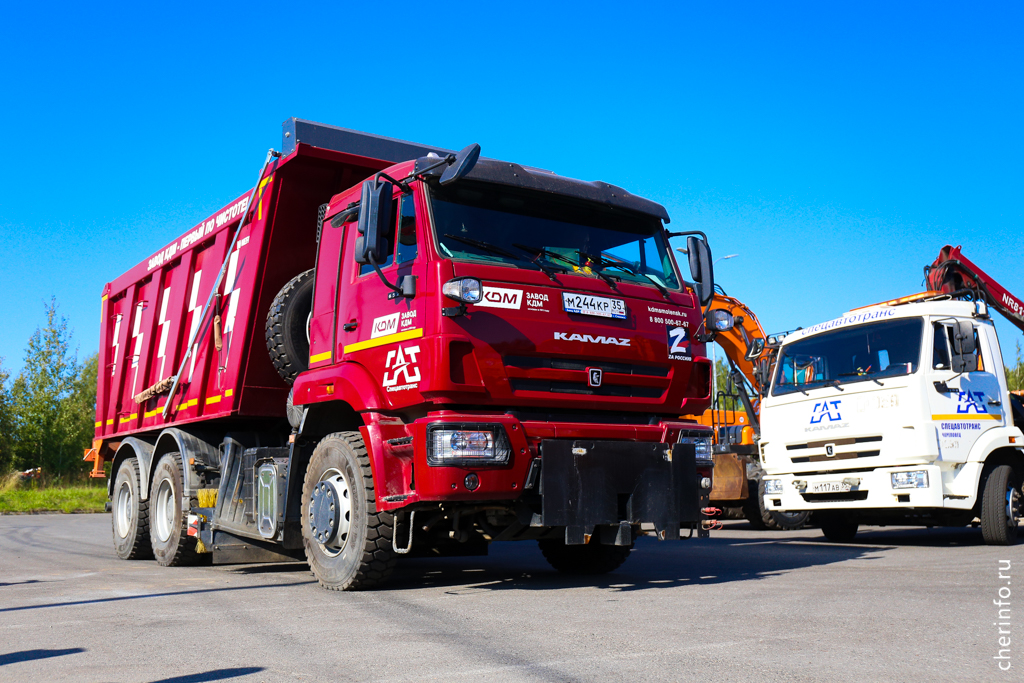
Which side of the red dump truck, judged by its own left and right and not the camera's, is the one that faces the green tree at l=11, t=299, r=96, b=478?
back

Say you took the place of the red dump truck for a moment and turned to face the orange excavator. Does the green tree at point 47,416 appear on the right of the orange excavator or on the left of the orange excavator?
left

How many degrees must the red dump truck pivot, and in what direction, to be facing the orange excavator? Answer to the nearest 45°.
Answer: approximately 90° to its left

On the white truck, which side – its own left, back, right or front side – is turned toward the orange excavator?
right

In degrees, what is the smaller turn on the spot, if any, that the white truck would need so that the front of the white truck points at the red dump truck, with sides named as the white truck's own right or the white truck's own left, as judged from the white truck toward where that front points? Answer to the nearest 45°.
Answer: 0° — it already faces it

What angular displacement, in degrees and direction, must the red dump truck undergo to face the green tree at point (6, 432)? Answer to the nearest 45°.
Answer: approximately 180°

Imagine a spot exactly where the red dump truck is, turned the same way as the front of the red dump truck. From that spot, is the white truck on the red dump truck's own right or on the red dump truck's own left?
on the red dump truck's own left

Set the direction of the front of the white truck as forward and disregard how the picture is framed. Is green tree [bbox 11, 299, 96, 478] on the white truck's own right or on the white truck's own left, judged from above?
on the white truck's own right

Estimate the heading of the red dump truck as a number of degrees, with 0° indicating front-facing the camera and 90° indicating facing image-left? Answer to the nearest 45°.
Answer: approximately 315°

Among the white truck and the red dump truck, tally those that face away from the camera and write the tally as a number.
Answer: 0

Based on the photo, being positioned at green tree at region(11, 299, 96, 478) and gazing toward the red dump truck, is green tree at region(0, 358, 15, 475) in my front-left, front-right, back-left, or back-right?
back-right
